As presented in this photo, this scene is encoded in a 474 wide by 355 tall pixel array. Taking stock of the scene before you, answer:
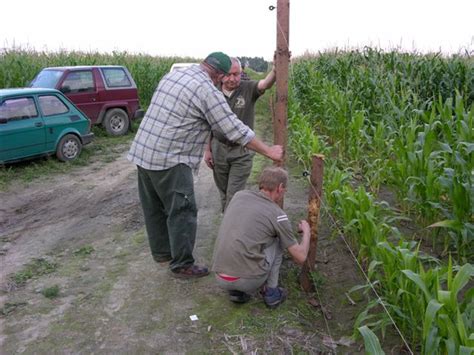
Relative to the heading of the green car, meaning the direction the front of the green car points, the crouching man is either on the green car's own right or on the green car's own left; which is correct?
on the green car's own left

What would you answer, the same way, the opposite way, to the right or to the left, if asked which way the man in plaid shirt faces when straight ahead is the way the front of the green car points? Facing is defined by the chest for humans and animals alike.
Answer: the opposite way

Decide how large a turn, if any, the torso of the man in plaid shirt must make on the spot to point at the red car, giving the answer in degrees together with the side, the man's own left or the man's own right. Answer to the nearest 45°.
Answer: approximately 45° to the man's own left

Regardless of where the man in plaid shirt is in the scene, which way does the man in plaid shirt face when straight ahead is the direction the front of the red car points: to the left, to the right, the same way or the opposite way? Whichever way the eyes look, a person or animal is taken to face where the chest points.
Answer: the opposite way

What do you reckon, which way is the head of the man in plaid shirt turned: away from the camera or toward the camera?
away from the camera

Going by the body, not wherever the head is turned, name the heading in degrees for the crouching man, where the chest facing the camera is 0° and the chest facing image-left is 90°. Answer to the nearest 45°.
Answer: approximately 225°

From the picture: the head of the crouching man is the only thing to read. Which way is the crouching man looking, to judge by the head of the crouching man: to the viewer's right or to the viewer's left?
to the viewer's right

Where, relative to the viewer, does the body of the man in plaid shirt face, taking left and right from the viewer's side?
facing away from the viewer and to the right of the viewer

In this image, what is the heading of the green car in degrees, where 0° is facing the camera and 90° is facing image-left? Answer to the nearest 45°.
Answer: approximately 45°
